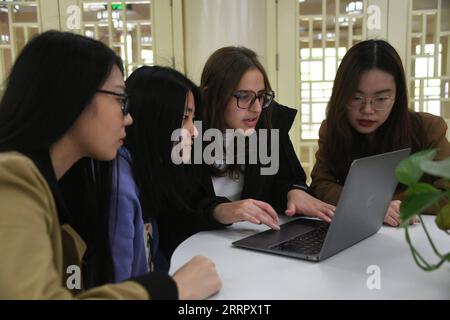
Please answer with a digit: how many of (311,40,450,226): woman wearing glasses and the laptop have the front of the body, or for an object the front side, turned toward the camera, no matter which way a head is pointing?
1

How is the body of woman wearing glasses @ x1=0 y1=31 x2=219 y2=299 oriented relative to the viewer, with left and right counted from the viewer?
facing to the right of the viewer

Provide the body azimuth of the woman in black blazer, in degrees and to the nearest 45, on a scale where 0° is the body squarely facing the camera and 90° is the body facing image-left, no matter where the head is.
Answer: approximately 315°

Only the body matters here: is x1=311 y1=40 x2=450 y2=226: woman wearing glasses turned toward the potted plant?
yes

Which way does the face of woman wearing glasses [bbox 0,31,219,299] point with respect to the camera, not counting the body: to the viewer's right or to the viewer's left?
to the viewer's right

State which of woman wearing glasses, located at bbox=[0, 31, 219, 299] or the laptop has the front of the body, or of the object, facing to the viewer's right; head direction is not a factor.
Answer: the woman wearing glasses

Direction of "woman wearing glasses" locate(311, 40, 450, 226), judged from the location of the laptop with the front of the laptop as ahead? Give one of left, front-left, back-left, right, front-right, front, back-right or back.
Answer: front-right
